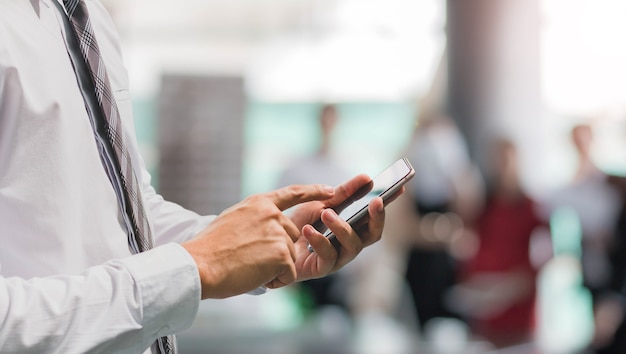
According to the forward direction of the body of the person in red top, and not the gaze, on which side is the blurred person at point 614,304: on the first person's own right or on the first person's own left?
on the first person's own left

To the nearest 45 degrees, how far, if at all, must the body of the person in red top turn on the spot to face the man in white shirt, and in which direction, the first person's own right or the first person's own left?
0° — they already face them

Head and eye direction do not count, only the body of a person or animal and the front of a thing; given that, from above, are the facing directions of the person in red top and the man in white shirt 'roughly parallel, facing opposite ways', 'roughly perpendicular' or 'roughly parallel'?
roughly perpendicular

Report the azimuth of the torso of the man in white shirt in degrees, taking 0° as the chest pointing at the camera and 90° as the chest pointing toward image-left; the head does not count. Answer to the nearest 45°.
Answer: approximately 315°

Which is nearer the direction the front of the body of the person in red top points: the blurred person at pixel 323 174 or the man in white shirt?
the man in white shirt

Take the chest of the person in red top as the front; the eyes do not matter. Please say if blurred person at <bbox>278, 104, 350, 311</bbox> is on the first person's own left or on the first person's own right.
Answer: on the first person's own right

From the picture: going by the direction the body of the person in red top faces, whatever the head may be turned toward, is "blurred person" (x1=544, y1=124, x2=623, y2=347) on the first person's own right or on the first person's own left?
on the first person's own left

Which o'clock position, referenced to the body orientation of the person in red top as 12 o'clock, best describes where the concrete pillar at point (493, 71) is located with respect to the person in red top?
The concrete pillar is roughly at 6 o'clock from the person in red top.

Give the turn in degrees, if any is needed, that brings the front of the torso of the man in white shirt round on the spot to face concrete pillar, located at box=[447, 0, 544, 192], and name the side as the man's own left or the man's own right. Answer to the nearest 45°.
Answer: approximately 90° to the man's own left
